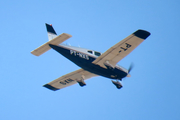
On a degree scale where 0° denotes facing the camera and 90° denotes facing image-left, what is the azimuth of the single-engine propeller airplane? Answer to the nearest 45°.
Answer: approximately 225°
